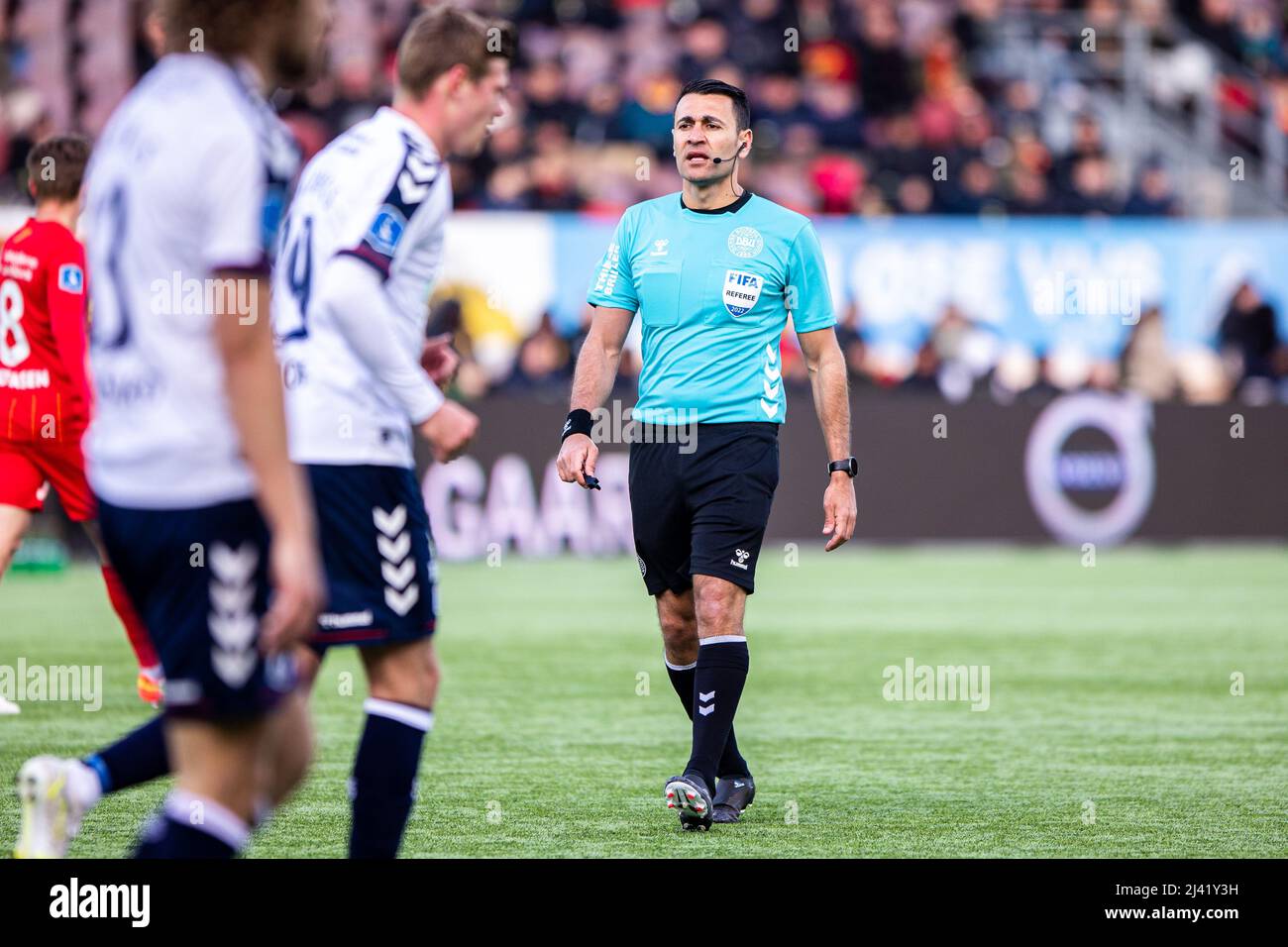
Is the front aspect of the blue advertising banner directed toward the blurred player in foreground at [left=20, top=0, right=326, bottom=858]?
yes

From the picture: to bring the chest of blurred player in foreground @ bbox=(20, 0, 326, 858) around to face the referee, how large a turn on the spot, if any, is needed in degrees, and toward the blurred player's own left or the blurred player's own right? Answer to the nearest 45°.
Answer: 0° — they already face them

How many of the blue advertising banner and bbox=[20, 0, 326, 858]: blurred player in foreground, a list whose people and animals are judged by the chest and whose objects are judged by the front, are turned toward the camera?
1

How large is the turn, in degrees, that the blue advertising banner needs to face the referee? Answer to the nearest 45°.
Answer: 0° — it already faces them

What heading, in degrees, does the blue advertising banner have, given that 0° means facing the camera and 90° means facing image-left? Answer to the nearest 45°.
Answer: approximately 0°

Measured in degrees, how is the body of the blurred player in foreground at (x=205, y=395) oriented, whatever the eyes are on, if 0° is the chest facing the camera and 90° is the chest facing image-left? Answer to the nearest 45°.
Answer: approximately 225°

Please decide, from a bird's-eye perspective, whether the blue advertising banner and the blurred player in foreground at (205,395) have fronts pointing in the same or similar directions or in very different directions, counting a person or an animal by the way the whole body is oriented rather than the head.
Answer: very different directions
